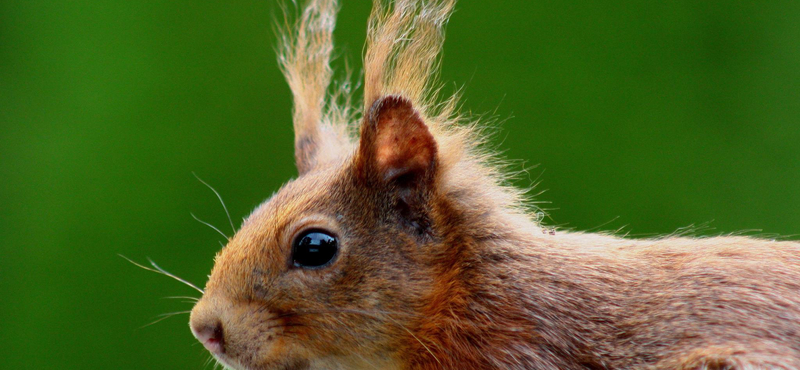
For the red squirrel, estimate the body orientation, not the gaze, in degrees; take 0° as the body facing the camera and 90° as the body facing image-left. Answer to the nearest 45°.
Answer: approximately 90°
